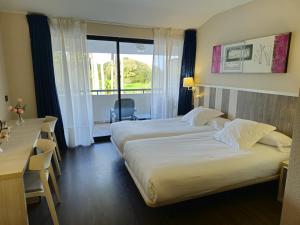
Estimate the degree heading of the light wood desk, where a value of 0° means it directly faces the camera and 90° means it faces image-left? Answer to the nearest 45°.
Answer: approximately 270°

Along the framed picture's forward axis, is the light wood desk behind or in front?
in front

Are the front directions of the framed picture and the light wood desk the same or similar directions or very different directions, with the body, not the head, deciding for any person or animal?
very different directions

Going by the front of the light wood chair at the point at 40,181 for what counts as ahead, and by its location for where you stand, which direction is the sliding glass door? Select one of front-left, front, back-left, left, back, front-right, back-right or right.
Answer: back-right

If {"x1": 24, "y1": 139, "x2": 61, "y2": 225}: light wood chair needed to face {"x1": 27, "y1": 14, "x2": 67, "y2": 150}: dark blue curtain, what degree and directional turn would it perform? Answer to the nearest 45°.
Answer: approximately 90° to its right

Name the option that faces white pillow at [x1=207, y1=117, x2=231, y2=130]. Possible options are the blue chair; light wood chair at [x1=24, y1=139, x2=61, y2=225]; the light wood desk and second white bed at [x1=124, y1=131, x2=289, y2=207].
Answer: the light wood desk

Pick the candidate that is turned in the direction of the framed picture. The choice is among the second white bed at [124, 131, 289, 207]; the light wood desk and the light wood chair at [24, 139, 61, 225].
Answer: the light wood desk

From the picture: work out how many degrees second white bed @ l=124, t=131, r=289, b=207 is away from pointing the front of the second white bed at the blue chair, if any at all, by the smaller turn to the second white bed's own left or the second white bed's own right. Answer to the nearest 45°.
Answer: approximately 90° to the second white bed's own right

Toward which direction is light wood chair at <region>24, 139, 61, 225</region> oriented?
to the viewer's left

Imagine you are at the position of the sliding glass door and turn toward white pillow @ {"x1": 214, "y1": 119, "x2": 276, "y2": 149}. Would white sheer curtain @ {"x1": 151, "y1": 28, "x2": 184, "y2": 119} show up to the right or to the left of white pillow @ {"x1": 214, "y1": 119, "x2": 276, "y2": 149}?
left

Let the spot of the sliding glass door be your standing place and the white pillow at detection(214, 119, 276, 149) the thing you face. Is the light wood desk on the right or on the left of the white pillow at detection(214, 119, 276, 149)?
right

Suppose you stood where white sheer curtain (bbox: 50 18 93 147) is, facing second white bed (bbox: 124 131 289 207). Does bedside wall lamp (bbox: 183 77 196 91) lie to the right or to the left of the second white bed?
left

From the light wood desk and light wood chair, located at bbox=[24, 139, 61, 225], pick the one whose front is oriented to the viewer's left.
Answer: the light wood chair

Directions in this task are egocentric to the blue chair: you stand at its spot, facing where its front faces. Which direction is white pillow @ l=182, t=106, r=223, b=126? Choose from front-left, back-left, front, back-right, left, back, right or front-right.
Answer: left

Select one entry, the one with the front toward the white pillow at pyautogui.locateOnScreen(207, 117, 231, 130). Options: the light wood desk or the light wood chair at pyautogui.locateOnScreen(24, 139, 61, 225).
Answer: the light wood desk

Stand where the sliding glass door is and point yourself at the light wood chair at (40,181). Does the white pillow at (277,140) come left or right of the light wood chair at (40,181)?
left
